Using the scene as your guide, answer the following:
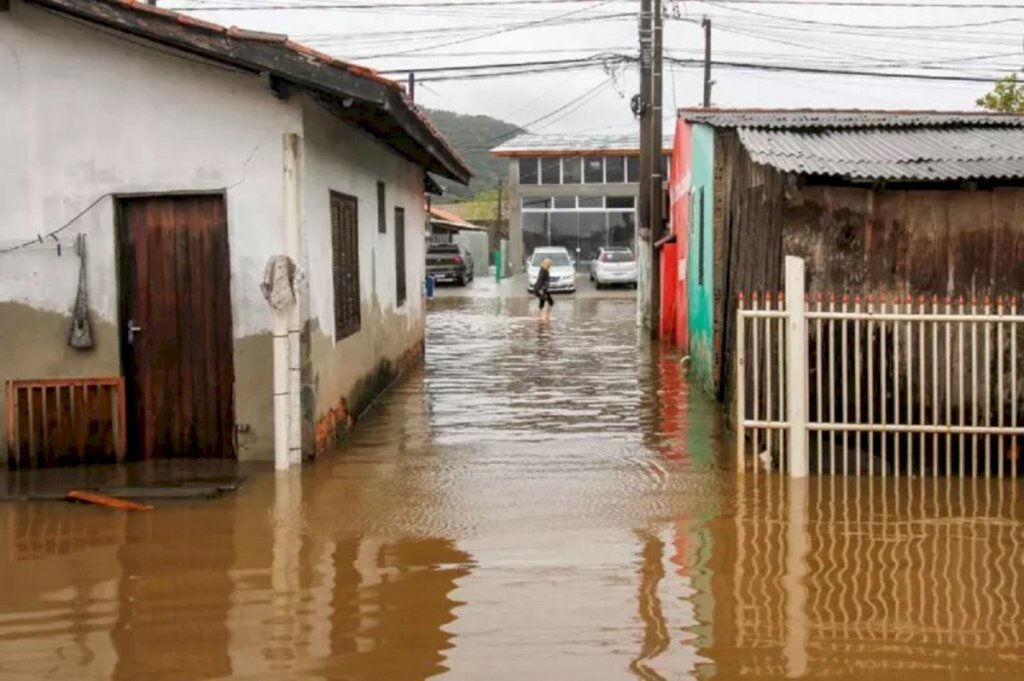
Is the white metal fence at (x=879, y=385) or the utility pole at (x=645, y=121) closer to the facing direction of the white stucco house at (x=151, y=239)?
the white metal fence

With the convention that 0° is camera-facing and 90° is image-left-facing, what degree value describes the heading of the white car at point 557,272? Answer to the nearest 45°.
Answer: approximately 0°

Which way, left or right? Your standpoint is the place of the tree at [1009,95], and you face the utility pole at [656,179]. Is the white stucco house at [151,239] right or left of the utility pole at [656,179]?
left

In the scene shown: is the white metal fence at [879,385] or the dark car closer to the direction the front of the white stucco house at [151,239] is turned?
the white metal fence

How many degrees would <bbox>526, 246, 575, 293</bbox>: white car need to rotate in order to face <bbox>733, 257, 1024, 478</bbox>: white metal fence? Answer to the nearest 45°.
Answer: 0° — it already faces it

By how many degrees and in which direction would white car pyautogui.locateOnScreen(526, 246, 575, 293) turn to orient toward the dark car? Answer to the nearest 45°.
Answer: approximately 135° to its right
